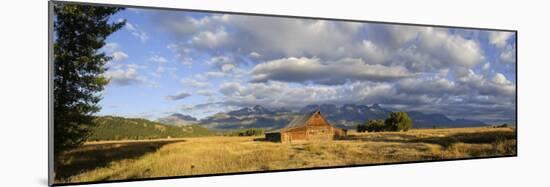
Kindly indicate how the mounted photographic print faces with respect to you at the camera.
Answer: facing the viewer and to the right of the viewer
